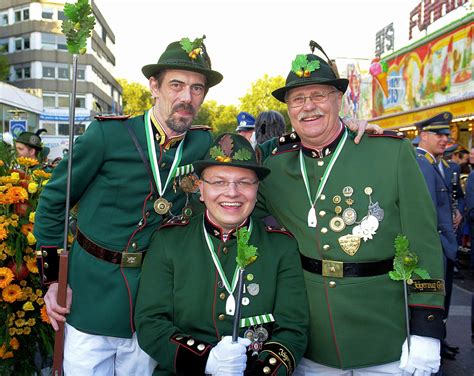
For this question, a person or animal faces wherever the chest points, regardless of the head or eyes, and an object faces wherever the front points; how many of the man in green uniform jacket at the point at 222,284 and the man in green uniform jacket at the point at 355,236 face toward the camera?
2

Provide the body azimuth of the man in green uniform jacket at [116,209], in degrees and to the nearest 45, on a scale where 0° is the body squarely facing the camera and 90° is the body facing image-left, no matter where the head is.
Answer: approximately 315°

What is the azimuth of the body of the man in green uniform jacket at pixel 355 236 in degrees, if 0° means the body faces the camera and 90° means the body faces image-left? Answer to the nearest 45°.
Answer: approximately 0°

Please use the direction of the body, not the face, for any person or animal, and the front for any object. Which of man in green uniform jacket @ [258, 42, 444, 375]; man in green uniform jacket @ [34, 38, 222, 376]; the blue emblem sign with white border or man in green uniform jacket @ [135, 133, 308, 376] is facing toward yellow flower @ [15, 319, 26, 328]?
the blue emblem sign with white border

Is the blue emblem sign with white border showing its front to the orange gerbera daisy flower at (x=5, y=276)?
yes

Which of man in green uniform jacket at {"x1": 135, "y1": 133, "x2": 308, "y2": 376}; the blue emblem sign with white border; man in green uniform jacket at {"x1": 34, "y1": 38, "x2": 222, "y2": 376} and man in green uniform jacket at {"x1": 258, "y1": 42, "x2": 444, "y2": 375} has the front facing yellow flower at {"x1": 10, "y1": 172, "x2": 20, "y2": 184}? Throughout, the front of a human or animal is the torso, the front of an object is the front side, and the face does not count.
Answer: the blue emblem sign with white border

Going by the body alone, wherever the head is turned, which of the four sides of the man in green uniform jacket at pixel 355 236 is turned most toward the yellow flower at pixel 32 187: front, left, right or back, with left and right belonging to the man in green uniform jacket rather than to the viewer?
right

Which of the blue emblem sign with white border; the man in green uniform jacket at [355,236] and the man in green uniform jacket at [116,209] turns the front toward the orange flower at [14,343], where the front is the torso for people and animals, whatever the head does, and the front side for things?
the blue emblem sign with white border

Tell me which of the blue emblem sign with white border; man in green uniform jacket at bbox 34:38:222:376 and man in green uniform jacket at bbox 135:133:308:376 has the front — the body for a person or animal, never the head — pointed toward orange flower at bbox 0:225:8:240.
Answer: the blue emblem sign with white border

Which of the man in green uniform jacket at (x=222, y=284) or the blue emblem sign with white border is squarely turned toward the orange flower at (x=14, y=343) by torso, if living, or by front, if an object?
the blue emblem sign with white border
